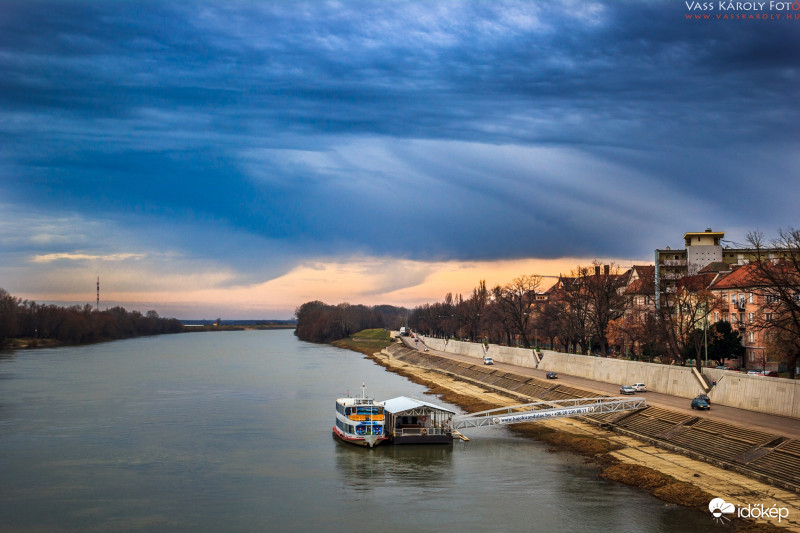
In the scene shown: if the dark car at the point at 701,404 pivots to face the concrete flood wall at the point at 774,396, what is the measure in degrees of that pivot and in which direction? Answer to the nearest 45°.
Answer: approximately 45° to its left

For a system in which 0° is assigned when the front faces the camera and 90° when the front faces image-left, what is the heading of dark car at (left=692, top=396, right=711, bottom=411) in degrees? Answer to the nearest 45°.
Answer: approximately 315°
